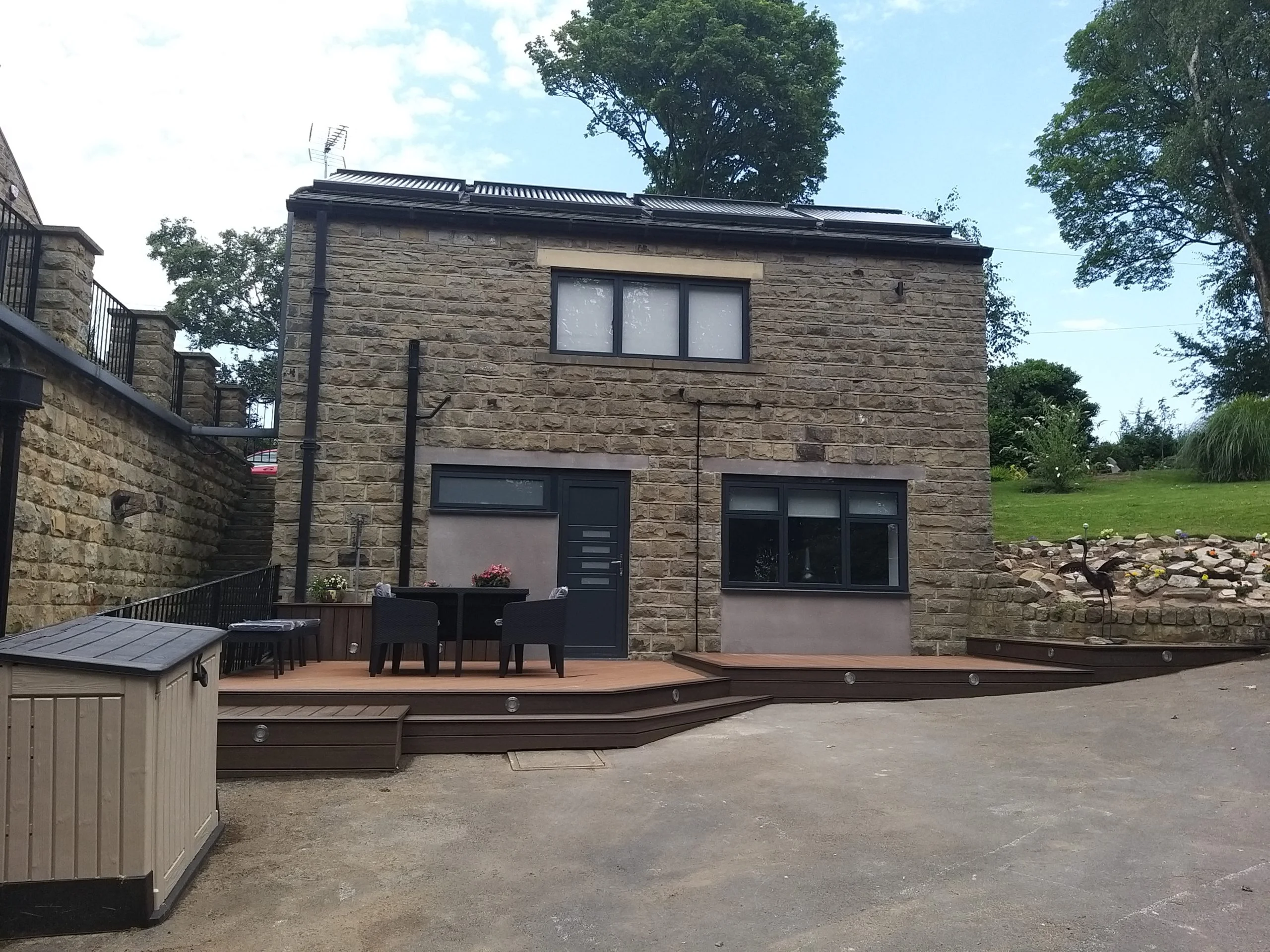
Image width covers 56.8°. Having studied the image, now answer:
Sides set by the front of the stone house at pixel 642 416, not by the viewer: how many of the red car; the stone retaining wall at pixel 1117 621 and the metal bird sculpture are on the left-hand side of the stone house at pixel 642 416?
2

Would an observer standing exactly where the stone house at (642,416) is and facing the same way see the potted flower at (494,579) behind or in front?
in front

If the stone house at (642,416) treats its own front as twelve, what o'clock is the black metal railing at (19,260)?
The black metal railing is roughly at 2 o'clock from the stone house.

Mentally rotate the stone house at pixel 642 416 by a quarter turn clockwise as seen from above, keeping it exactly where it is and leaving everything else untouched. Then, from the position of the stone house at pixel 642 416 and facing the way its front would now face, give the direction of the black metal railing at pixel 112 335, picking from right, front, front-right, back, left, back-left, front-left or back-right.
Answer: front

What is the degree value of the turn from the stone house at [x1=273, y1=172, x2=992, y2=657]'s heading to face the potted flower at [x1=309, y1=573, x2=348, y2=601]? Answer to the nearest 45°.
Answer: approximately 90° to its right

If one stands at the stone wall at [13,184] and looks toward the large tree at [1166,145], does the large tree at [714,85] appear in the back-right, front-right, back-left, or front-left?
front-left

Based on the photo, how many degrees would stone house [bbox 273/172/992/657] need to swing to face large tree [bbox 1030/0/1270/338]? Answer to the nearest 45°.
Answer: approximately 135° to its left

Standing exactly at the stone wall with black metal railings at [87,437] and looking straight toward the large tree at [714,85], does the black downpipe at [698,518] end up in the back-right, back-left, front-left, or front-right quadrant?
front-right

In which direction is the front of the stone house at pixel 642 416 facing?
toward the camera

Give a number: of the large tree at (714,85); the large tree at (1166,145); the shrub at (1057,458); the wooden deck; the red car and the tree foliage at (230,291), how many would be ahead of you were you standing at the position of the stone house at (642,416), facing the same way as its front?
1

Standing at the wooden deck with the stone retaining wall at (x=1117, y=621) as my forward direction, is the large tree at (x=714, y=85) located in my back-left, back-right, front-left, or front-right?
front-left

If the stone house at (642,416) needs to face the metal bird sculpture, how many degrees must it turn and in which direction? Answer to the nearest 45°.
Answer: approximately 90° to its left

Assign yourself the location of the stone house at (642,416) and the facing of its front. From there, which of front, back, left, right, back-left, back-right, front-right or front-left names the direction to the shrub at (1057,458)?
back-left

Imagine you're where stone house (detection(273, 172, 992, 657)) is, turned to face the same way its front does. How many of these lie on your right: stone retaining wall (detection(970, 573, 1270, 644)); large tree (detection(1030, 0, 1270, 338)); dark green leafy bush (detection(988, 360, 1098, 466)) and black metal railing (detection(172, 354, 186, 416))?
1

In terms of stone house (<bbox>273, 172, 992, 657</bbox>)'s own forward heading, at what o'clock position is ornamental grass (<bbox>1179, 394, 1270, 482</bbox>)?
The ornamental grass is roughly at 8 o'clock from the stone house.
